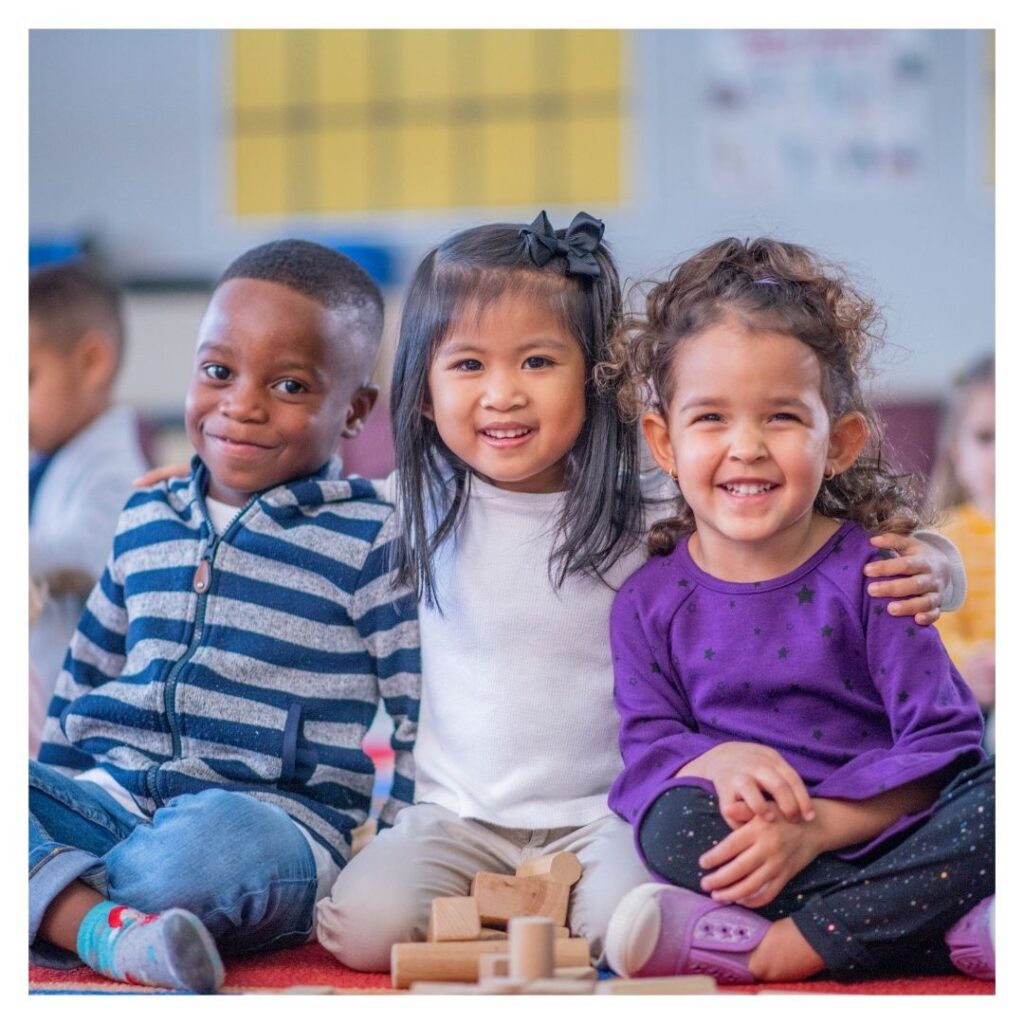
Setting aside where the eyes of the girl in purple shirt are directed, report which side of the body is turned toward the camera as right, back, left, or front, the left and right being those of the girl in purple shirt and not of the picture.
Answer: front

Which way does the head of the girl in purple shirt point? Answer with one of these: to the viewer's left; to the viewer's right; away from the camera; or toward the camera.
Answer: toward the camera

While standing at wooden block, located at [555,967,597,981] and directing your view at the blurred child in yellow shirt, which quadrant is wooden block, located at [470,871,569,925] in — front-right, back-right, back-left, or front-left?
front-left

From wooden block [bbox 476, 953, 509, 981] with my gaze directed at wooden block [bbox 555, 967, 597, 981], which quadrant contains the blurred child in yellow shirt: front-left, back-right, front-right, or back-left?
front-left
